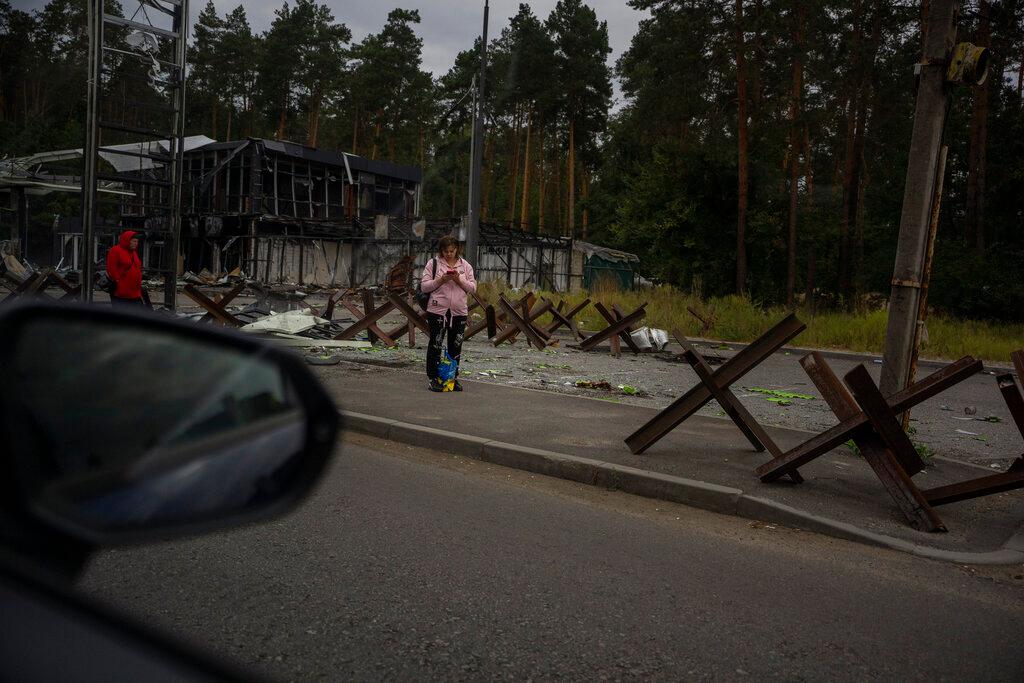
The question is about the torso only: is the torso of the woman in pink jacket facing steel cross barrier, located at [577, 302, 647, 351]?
no

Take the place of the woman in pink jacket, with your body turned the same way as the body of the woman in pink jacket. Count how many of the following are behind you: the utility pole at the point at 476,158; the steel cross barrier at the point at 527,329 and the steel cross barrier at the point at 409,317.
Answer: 3

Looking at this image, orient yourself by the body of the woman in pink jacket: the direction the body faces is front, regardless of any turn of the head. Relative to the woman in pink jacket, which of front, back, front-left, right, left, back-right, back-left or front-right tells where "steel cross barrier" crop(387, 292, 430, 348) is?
back

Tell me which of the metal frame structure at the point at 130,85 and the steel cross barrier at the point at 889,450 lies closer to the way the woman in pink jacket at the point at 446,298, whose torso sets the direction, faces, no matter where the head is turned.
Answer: the steel cross barrier

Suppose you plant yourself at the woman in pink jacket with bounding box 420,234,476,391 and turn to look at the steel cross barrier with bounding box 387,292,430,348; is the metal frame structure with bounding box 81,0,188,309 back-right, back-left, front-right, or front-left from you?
front-left

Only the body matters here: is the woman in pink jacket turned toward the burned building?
no

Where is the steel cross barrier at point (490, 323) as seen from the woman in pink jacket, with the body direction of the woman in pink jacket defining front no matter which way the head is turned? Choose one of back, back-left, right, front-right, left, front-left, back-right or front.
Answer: back

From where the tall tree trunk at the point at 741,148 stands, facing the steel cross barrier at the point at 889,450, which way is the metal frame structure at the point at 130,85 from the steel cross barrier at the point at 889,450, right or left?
right

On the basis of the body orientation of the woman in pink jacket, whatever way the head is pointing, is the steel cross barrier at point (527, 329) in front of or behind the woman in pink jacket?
behind

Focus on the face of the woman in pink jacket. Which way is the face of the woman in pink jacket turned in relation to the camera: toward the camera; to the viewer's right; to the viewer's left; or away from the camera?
toward the camera

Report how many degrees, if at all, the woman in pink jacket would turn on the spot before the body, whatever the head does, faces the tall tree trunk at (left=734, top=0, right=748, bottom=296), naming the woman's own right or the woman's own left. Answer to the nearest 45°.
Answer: approximately 135° to the woman's own left

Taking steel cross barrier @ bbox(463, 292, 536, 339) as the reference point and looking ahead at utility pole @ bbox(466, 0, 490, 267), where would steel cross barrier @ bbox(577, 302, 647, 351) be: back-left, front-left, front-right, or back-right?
back-right

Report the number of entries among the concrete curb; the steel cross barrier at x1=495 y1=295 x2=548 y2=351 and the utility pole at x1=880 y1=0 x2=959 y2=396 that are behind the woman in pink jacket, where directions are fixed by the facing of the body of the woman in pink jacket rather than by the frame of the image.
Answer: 1

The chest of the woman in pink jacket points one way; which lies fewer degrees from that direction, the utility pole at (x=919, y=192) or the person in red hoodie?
the utility pole

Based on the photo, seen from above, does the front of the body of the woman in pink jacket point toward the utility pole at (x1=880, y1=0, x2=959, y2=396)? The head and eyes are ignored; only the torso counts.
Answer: no

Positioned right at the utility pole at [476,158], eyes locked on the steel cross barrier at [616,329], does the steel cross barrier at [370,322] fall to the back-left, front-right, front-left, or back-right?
front-right

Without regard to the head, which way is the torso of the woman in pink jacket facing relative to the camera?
toward the camera

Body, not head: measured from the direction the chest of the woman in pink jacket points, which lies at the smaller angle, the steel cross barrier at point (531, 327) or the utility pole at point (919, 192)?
the utility pole

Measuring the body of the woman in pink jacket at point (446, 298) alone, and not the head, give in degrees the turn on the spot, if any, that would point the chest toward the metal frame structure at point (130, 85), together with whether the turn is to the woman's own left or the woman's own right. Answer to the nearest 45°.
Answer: approximately 135° to the woman's own right

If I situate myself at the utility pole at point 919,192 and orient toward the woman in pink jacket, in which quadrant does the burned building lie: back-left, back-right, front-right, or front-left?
front-right

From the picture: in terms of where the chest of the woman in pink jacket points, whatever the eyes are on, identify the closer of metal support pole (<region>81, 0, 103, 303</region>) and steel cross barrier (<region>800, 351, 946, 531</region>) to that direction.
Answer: the steel cross barrier
